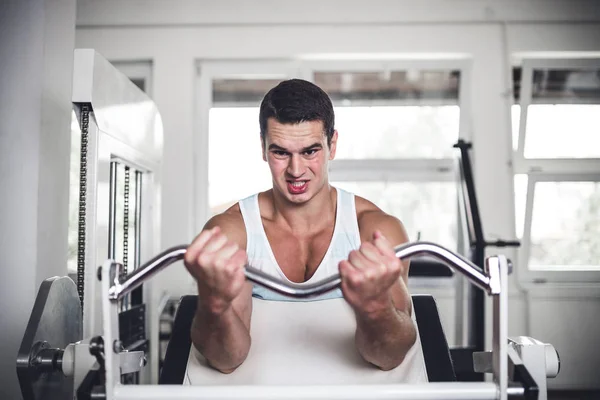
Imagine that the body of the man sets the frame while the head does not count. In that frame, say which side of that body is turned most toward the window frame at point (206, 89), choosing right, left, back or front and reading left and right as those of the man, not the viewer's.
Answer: back

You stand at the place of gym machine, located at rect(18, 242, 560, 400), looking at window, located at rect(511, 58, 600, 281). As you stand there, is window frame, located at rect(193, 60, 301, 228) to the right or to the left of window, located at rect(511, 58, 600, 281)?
left

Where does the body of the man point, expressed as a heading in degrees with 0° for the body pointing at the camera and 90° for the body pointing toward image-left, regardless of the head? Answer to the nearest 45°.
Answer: approximately 0°

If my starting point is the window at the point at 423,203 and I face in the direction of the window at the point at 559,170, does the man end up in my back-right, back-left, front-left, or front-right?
back-right

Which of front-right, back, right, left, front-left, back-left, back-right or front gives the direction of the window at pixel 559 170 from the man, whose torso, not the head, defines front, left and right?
back-left

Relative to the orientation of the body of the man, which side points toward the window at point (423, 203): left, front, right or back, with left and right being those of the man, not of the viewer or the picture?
back
